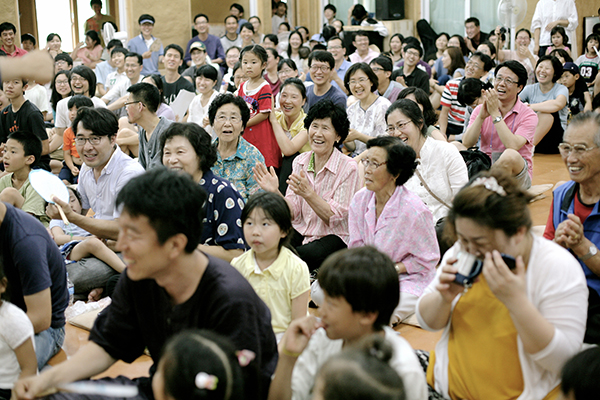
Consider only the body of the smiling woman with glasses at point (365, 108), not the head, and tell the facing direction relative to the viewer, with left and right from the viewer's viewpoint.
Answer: facing the viewer and to the left of the viewer

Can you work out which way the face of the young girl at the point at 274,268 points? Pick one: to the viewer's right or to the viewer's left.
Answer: to the viewer's left

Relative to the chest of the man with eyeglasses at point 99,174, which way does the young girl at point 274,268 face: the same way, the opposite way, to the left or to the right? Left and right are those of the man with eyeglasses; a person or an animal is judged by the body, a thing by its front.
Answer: the same way

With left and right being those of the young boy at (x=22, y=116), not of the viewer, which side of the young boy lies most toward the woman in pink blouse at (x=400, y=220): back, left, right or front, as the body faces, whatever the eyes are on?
left

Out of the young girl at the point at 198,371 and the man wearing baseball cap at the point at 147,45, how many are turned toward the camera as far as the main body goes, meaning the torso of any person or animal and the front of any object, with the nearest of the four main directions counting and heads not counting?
1

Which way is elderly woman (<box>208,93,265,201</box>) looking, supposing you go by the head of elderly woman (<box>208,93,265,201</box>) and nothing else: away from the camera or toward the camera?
toward the camera

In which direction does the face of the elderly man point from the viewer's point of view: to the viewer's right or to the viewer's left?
to the viewer's left

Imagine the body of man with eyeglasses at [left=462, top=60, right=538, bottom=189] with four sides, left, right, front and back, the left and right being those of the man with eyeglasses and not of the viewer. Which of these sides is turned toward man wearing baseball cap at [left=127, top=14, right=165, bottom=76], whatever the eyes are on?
right

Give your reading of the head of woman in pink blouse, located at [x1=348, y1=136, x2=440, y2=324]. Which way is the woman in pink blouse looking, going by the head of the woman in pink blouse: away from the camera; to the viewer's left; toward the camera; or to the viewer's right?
to the viewer's left

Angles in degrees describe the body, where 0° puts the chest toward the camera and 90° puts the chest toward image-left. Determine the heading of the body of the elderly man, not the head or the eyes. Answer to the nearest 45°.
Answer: approximately 45°

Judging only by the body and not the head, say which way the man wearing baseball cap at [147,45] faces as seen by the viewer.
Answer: toward the camera

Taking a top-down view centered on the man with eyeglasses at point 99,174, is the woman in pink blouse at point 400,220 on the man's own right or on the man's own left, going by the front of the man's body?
on the man's own left

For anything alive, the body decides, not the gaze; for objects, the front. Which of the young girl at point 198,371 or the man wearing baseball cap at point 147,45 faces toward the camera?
the man wearing baseball cap
